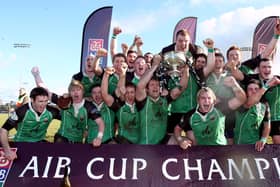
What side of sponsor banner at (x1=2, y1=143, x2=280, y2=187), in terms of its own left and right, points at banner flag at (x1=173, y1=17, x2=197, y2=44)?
back

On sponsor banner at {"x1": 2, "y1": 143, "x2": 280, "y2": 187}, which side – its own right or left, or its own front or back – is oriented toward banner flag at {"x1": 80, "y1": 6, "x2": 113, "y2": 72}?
back

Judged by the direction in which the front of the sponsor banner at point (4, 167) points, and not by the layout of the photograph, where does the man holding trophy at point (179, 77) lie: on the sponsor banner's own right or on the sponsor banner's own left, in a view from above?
on the sponsor banner's own left

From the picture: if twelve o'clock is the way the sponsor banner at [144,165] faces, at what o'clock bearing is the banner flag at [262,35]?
The banner flag is roughly at 7 o'clock from the sponsor banner.

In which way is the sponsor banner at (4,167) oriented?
toward the camera

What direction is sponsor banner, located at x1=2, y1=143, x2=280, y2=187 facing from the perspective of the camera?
toward the camera
